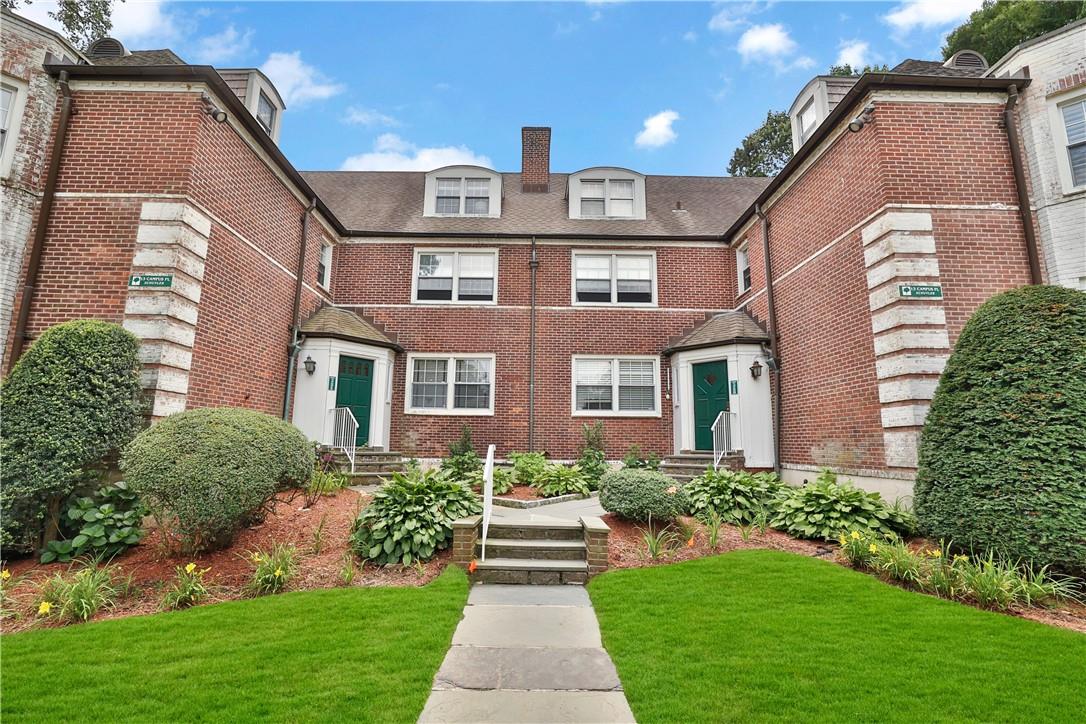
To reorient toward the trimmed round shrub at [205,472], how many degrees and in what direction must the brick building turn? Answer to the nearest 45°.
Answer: approximately 45° to its right

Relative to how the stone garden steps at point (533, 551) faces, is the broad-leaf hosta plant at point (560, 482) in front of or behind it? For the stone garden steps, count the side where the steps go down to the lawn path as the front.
behind

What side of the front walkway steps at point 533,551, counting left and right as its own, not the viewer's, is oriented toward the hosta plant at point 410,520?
right

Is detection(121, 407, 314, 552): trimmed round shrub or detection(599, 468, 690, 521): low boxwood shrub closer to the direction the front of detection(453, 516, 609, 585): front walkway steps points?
the trimmed round shrub

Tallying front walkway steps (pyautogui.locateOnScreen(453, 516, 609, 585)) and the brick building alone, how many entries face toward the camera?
2

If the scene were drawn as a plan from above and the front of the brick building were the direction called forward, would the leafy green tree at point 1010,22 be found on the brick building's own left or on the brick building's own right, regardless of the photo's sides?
on the brick building's own left

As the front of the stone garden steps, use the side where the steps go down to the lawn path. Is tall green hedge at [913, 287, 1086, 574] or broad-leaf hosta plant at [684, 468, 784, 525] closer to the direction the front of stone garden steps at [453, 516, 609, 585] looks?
the tall green hedge

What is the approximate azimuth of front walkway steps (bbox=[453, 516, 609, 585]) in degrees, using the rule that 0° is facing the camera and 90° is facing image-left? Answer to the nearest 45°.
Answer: approximately 0°

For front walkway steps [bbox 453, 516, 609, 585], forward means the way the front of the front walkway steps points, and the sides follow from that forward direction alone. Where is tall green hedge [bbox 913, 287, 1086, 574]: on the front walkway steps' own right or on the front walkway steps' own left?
on the front walkway steps' own left

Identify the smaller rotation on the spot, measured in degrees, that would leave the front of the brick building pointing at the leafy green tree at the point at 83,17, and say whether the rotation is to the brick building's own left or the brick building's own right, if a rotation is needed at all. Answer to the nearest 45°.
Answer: approximately 90° to the brick building's own right

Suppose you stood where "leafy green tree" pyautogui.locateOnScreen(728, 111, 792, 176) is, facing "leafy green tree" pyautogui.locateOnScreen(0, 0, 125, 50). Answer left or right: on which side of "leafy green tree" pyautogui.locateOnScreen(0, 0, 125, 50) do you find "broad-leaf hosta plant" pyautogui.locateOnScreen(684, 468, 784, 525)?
left

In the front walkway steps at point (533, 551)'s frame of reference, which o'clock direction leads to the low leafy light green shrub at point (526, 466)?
The low leafy light green shrub is roughly at 6 o'clock from the front walkway steps.

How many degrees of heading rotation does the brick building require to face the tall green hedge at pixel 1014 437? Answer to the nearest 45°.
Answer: approximately 45° to its left
